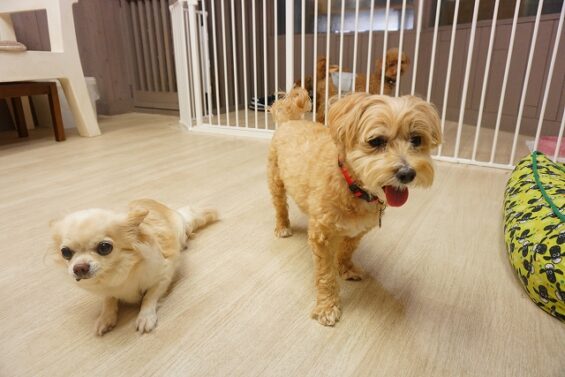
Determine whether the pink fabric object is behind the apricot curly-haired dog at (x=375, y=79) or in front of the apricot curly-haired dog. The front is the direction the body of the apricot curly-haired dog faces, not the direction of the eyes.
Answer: in front

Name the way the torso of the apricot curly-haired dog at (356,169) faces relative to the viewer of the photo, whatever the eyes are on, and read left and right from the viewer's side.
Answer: facing the viewer and to the right of the viewer

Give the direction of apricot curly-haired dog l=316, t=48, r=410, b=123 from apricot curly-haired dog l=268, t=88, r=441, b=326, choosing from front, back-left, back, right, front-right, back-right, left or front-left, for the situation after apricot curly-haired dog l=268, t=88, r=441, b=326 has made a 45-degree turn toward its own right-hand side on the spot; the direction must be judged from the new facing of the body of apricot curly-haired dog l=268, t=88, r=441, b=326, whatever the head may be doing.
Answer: back

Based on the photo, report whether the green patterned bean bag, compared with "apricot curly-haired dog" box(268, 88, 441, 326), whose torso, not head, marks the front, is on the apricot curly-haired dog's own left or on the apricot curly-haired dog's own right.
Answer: on the apricot curly-haired dog's own left
